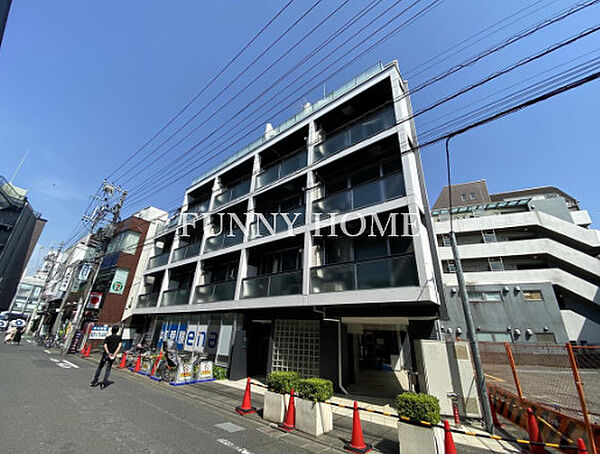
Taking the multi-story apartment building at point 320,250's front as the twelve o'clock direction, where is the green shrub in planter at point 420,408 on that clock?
The green shrub in planter is roughly at 10 o'clock from the multi-story apartment building.

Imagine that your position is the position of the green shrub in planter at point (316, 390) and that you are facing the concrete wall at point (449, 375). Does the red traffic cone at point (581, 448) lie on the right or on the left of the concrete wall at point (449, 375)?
right

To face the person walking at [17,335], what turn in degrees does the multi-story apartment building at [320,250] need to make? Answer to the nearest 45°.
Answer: approximately 90° to its right

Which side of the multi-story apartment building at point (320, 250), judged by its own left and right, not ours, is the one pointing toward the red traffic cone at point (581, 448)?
left

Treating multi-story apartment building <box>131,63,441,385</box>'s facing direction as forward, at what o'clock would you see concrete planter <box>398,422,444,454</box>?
The concrete planter is roughly at 10 o'clock from the multi-story apartment building.

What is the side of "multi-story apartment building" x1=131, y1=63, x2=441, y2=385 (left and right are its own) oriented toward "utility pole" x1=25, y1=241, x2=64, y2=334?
right

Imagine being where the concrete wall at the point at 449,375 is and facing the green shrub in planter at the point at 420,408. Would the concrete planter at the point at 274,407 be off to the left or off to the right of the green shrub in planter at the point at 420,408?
right

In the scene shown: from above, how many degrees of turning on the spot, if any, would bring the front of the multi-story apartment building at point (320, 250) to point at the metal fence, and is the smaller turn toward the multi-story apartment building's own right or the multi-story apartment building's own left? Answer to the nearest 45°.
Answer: approximately 135° to the multi-story apartment building's own left

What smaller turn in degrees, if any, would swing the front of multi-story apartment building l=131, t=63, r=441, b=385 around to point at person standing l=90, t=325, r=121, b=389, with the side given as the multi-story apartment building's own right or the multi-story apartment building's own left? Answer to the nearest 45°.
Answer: approximately 45° to the multi-story apartment building's own right

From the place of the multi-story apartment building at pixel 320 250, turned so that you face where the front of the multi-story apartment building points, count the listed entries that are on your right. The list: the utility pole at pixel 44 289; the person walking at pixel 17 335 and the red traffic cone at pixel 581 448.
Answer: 2

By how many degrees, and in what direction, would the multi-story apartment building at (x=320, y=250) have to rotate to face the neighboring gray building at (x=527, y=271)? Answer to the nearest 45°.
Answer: approximately 180°
